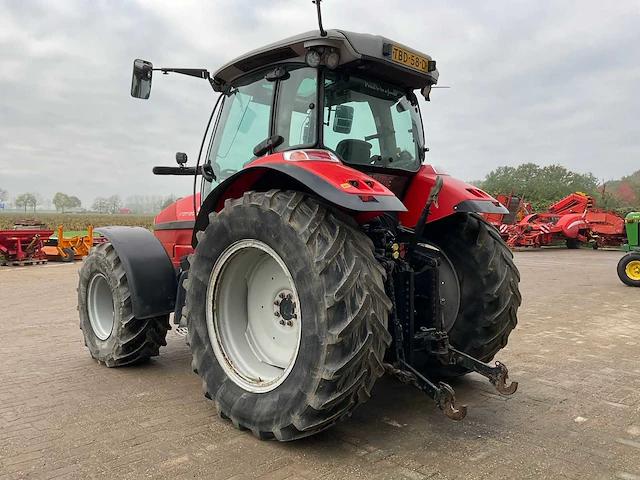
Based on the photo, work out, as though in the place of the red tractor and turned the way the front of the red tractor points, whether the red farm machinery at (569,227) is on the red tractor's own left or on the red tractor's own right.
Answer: on the red tractor's own right

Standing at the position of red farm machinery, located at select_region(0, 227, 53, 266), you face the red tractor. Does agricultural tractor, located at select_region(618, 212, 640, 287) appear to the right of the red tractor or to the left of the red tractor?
left

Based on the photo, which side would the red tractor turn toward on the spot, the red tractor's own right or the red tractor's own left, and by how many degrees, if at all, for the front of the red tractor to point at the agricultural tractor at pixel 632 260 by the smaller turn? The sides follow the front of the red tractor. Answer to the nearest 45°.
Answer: approximately 90° to the red tractor's own right

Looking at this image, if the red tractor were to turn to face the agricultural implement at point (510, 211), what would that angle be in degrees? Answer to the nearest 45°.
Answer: approximately 90° to its right

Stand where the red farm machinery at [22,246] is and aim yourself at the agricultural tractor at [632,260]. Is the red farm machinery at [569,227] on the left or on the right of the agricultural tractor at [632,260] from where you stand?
left

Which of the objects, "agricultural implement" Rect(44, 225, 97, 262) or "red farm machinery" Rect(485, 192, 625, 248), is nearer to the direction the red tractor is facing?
the agricultural implement

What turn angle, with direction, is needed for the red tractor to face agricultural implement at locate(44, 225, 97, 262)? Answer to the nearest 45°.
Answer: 0° — it already faces it

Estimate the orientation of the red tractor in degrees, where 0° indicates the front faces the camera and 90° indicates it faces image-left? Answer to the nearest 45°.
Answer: approximately 135°

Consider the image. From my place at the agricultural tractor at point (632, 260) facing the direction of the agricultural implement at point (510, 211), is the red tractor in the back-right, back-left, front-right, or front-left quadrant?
back-left
